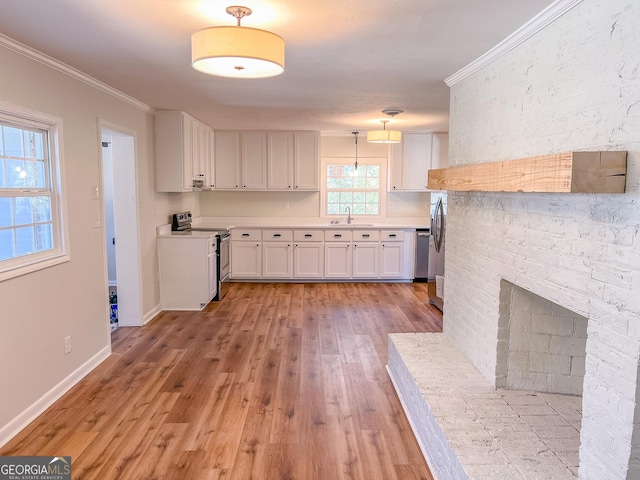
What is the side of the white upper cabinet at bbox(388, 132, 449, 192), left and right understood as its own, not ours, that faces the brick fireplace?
front

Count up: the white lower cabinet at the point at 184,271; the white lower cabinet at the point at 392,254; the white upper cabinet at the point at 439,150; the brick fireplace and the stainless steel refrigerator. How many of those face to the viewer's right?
1

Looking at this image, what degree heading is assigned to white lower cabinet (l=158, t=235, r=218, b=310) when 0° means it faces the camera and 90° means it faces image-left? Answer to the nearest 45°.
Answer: approximately 270°

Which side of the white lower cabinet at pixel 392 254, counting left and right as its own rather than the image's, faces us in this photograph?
front

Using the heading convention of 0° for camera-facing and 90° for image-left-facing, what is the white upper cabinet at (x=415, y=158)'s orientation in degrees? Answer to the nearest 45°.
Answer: approximately 0°

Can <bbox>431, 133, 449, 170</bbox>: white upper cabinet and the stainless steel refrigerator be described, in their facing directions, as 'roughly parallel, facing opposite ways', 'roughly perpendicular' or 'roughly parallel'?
roughly parallel

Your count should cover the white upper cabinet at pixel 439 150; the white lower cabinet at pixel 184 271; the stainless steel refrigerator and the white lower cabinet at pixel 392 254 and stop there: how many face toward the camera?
1

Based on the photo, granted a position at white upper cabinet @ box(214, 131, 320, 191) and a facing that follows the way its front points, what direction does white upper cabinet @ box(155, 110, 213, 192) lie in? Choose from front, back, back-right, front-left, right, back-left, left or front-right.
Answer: front-right

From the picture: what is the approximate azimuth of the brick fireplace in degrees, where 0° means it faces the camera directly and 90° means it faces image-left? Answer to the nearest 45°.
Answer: approximately 45°

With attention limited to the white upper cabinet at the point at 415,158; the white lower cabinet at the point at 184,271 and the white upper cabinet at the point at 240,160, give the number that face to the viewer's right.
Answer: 1

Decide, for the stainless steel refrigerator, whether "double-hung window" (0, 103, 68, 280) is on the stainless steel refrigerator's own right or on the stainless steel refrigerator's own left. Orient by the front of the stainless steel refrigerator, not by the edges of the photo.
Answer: on the stainless steel refrigerator's own left

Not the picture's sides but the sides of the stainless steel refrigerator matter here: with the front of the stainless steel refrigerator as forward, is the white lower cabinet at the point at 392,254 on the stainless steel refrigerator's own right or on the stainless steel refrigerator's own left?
on the stainless steel refrigerator's own right

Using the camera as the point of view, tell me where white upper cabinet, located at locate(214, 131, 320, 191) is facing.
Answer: facing the viewer
